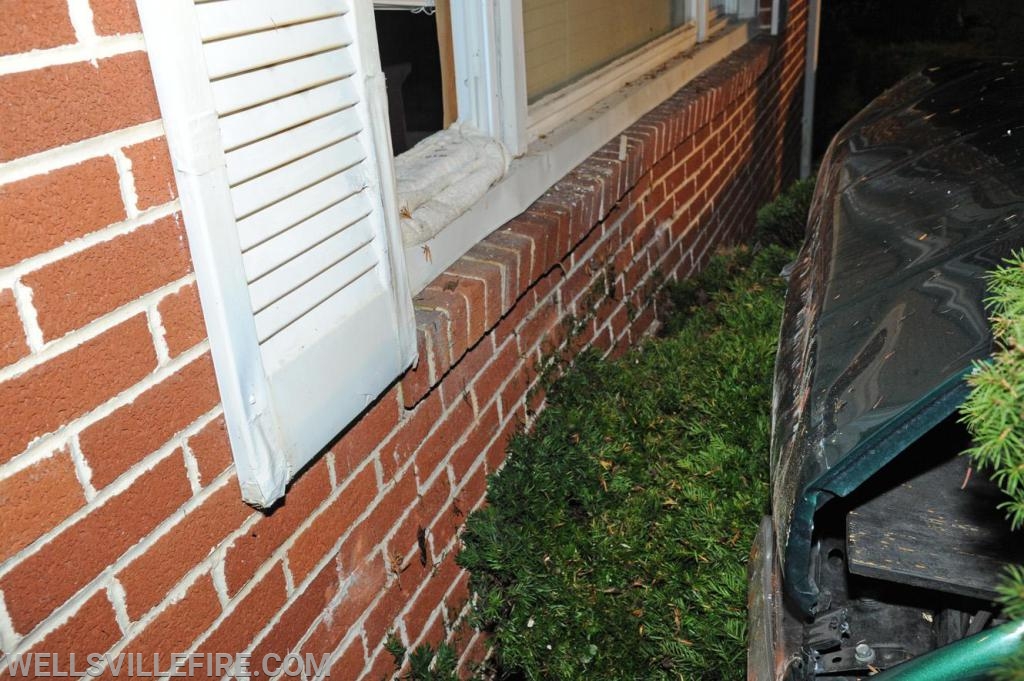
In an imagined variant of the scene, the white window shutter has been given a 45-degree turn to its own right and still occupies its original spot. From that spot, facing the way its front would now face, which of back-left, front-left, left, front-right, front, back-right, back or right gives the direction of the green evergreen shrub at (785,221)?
back-left

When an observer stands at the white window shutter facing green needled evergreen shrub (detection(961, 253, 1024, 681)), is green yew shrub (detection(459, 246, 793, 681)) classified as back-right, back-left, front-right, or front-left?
front-left

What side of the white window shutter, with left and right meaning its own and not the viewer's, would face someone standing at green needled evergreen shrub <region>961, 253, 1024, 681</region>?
front

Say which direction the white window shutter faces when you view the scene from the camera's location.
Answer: facing the viewer and to the right of the viewer

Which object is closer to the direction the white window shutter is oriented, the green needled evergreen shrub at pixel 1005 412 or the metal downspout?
the green needled evergreen shrub

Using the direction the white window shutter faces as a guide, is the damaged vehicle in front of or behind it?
in front

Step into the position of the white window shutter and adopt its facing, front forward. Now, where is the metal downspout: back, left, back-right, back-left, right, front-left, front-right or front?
left
